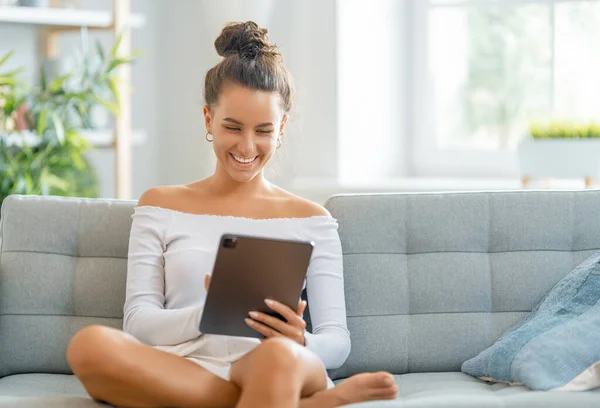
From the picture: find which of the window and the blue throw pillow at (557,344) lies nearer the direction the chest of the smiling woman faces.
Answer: the blue throw pillow

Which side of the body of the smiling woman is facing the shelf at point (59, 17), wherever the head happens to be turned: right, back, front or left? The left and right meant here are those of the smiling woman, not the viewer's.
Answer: back

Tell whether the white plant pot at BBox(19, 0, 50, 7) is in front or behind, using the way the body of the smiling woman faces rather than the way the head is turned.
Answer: behind

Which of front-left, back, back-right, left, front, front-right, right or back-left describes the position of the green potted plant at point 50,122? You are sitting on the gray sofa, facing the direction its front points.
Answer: back-right

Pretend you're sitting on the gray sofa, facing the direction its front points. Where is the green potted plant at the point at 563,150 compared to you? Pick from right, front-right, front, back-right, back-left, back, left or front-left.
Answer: back-left

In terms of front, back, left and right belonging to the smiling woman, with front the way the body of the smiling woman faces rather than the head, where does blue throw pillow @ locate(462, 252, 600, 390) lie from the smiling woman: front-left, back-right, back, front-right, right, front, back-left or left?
left

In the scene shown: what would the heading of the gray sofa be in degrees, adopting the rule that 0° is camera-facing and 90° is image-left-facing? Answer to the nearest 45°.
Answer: approximately 0°

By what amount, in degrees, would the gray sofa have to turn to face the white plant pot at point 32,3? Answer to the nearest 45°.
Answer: approximately 135° to its right

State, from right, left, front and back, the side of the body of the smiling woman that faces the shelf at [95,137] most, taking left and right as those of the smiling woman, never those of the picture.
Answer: back
